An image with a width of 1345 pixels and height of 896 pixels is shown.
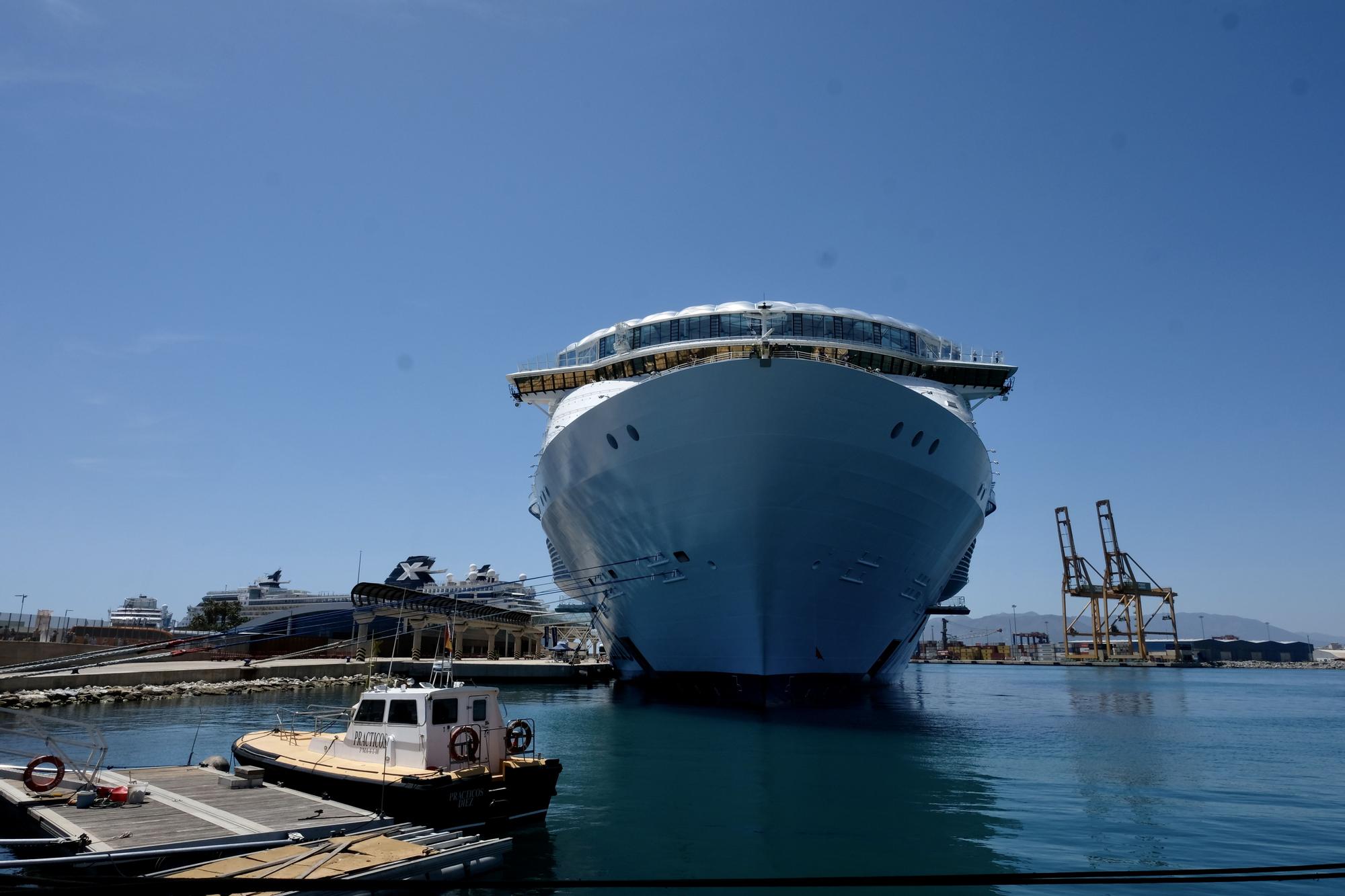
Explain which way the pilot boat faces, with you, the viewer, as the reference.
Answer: facing away from the viewer and to the left of the viewer

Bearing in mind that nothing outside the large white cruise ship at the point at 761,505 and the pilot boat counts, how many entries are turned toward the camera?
1

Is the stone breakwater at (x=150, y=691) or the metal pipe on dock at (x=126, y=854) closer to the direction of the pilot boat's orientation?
the stone breakwater

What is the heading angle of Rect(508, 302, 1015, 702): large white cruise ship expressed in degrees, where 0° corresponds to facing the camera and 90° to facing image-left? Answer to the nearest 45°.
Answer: approximately 0°

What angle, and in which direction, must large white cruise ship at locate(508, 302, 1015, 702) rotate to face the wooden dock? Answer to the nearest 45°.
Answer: approximately 45° to its right

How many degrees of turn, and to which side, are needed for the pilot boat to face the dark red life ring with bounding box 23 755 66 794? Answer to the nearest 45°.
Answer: approximately 45° to its left

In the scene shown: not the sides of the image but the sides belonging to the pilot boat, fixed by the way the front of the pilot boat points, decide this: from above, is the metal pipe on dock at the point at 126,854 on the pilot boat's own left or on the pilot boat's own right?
on the pilot boat's own left

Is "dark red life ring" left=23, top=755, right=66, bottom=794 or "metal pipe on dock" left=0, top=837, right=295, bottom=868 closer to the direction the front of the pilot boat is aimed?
the dark red life ring

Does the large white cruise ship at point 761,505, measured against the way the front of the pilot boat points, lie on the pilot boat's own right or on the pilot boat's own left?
on the pilot boat's own right

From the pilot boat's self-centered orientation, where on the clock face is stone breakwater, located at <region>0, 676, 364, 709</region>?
The stone breakwater is roughly at 1 o'clock from the pilot boat.
